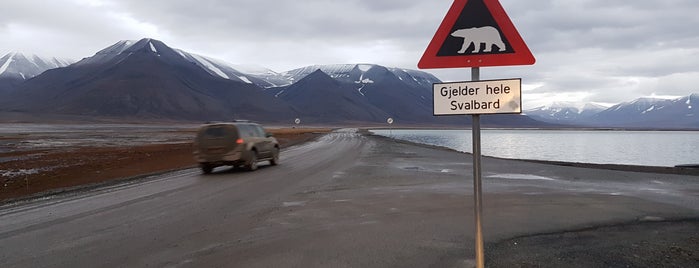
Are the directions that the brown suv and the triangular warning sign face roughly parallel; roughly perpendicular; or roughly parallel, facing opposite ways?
roughly parallel, facing opposite ways

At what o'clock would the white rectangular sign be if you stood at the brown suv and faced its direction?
The white rectangular sign is roughly at 4 o'clock from the brown suv.

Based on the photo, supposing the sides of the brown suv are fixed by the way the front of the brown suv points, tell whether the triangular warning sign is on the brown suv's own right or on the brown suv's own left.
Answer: on the brown suv's own right

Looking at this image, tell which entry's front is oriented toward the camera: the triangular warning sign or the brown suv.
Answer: the triangular warning sign

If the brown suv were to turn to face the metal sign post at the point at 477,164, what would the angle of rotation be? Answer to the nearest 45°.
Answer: approximately 135° to its right

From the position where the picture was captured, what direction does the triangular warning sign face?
facing the viewer
